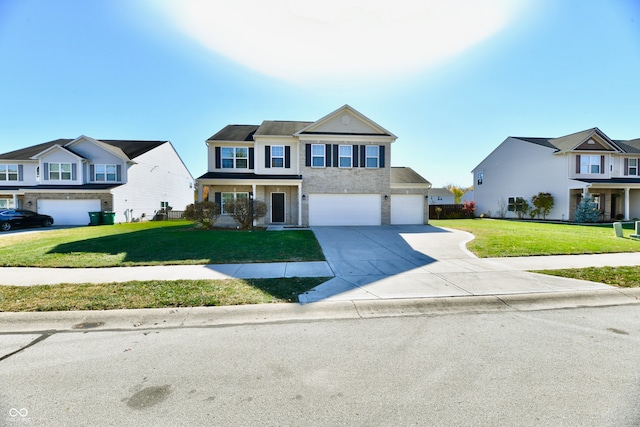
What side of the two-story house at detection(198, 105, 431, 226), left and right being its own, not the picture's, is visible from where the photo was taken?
front

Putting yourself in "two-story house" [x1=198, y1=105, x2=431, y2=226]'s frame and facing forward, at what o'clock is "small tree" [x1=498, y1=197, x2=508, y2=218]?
The small tree is roughly at 8 o'clock from the two-story house.

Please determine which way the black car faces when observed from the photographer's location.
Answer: facing away from the viewer and to the right of the viewer

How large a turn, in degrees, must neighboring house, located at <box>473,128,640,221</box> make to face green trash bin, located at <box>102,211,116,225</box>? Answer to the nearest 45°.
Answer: approximately 90° to its right

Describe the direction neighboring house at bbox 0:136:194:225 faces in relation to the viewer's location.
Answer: facing the viewer and to the left of the viewer

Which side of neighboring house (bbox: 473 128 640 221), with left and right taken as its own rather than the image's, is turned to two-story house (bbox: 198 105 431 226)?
right

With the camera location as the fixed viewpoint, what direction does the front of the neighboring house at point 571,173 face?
facing the viewer and to the right of the viewer

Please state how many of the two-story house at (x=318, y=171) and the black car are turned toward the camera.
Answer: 1

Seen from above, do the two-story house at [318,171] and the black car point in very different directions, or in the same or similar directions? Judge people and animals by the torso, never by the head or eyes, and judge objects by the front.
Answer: very different directions

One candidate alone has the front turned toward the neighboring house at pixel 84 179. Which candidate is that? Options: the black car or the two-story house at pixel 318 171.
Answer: the black car
